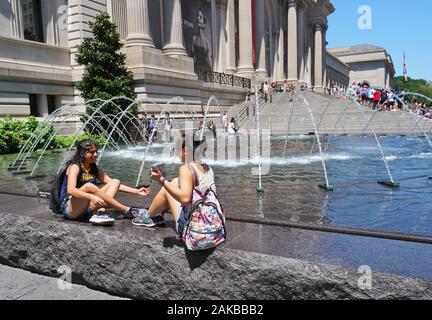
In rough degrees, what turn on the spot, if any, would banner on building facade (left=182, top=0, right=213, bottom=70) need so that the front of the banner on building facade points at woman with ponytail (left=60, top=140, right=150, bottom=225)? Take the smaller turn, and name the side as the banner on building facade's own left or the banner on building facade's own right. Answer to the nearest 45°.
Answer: approximately 45° to the banner on building facade's own right

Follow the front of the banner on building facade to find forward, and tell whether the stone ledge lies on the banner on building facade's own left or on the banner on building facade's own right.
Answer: on the banner on building facade's own right

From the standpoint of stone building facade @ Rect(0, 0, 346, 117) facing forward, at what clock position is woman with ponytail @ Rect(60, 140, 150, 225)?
The woman with ponytail is roughly at 1 o'clock from the stone building facade.

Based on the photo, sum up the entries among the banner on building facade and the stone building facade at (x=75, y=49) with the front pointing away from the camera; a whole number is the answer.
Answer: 0

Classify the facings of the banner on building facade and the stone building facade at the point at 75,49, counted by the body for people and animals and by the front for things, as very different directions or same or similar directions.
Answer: same or similar directions

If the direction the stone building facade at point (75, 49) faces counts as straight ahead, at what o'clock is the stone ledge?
The stone ledge is roughly at 1 o'clock from the stone building facade.

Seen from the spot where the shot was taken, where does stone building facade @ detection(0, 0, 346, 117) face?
facing the viewer and to the right of the viewer

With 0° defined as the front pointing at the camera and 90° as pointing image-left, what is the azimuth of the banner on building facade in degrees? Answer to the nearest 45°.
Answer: approximately 315°
